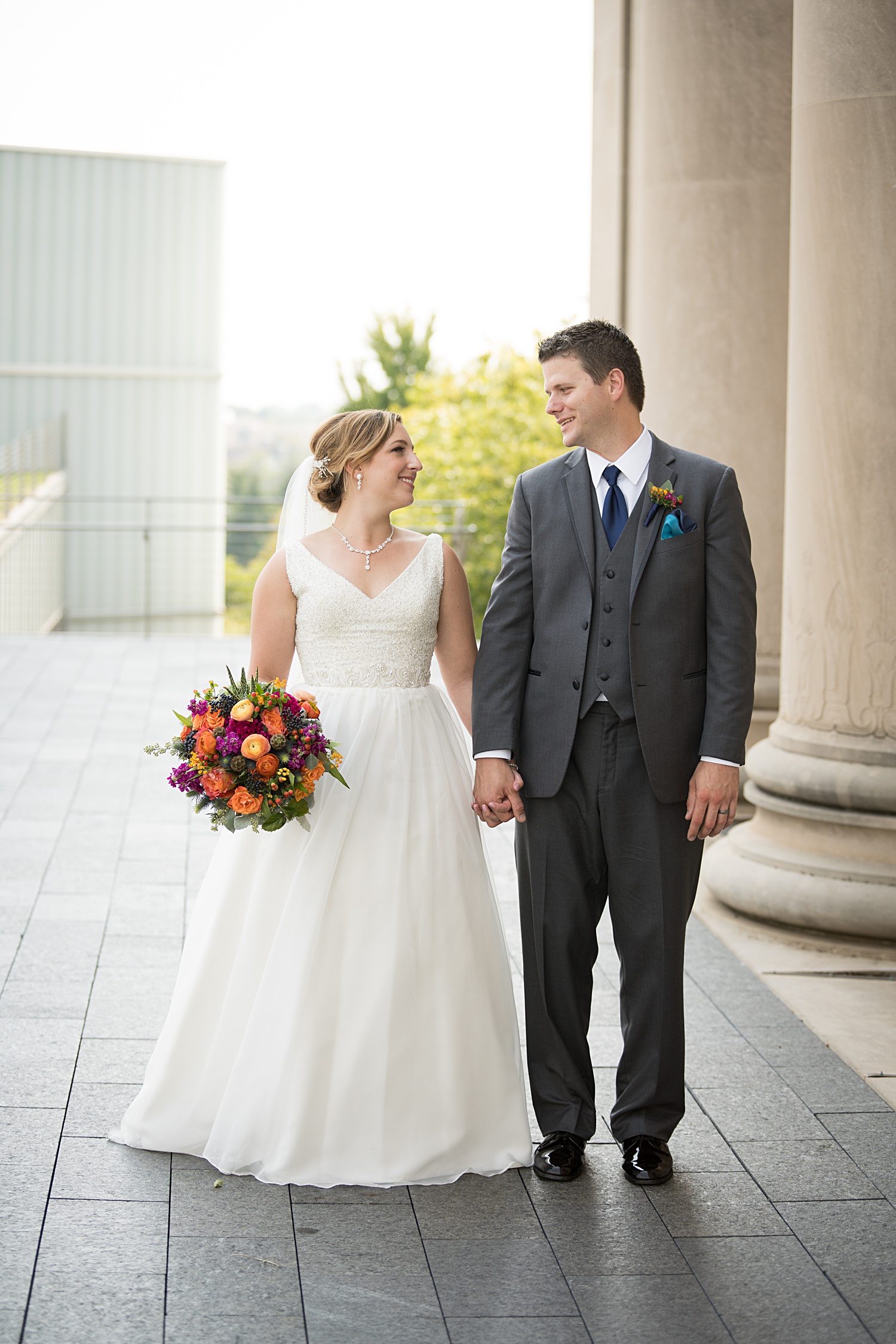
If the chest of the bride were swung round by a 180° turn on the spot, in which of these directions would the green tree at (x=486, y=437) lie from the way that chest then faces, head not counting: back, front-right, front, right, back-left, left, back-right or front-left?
front

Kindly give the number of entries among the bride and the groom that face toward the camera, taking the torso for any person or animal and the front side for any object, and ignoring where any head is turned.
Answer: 2

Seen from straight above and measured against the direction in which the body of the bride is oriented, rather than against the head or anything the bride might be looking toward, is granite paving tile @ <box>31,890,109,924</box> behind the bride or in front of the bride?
behind

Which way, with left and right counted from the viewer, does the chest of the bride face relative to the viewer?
facing the viewer

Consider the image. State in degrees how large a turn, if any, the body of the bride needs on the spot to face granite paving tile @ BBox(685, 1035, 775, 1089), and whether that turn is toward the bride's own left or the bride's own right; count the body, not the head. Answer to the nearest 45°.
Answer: approximately 135° to the bride's own left

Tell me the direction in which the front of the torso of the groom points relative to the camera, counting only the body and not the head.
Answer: toward the camera

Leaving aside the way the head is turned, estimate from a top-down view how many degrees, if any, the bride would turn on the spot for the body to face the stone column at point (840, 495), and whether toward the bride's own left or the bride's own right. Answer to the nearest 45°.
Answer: approximately 135° to the bride's own left

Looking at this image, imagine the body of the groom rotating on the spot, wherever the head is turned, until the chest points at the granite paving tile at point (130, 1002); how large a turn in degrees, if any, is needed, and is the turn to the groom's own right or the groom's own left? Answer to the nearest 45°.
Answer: approximately 135° to the groom's own right

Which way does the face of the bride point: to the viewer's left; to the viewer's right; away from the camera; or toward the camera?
to the viewer's right
